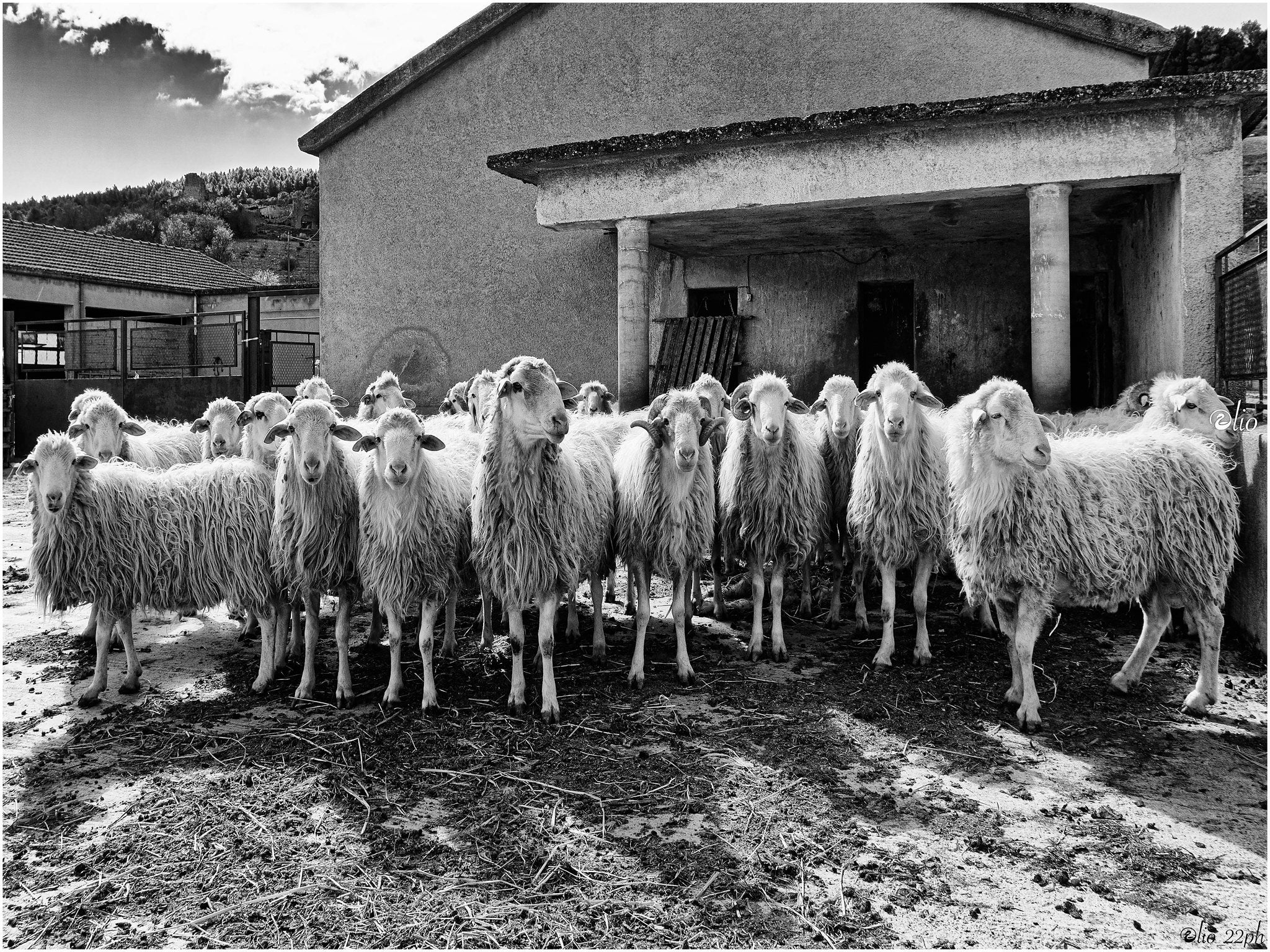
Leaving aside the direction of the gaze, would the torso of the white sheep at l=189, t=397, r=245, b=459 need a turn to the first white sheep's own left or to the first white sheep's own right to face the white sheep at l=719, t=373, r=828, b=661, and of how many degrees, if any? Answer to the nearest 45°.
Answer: approximately 45° to the first white sheep's own left

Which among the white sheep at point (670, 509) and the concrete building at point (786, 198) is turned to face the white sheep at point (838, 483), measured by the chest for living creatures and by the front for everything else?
the concrete building

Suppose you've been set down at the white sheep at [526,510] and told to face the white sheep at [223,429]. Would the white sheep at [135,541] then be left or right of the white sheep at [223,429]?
left

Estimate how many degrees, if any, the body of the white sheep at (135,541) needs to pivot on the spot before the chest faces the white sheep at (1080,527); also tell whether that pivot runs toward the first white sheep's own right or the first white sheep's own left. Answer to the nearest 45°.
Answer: approximately 135° to the first white sheep's own left

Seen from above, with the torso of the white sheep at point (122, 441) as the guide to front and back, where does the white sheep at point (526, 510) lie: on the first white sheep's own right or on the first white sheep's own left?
on the first white sheep's own left

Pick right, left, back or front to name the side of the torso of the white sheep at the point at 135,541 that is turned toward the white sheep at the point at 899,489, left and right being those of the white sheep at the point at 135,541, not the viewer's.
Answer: back

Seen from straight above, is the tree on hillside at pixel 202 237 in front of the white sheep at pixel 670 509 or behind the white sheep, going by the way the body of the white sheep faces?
behind

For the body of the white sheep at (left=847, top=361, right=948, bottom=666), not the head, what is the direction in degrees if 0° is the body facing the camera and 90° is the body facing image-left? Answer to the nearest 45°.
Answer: approximately 0°

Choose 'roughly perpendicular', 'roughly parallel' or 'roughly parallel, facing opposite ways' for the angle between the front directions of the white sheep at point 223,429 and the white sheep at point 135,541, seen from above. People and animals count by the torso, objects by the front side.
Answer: roughly perpendicular

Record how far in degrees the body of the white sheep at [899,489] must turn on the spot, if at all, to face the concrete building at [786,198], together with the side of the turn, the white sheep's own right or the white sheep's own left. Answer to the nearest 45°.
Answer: approximately 180°

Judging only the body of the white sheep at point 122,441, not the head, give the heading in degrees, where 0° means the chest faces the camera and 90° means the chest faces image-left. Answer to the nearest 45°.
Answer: approximately 45°
